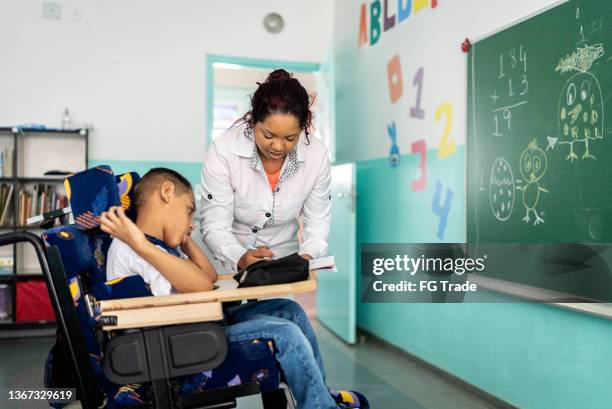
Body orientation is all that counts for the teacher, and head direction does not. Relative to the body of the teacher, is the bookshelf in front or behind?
behind

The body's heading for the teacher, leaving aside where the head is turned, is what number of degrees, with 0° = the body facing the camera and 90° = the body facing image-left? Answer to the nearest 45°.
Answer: approximately 0°

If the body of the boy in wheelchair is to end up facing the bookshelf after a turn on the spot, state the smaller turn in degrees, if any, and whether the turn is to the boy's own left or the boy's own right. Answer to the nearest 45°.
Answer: approximately 135° to the boy's own left

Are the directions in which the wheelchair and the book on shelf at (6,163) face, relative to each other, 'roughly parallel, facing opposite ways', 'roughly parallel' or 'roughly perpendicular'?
roughly perpendicular

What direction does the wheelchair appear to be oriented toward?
to the viewer's right

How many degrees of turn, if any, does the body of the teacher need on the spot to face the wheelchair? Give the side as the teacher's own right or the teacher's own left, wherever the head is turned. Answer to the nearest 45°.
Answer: approximately 45° to the teacher's own right

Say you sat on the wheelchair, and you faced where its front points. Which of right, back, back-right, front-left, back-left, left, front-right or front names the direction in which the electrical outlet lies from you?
left

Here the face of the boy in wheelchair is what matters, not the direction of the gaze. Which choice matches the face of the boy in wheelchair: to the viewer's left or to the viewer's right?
to the viewer's right

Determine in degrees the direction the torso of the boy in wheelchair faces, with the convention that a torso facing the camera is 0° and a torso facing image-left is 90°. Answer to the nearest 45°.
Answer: approximately 270°

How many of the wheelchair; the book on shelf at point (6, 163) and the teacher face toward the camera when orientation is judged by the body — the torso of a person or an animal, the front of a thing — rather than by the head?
2

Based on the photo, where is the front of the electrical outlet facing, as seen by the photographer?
facing the viewer

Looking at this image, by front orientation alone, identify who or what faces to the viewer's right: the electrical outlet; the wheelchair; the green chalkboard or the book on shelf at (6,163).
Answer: the wheelchair
